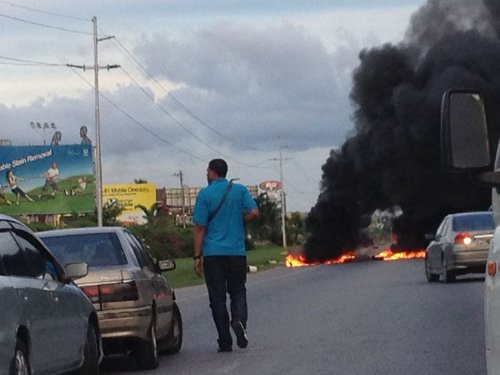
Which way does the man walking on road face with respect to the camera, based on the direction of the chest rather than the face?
away from the camera

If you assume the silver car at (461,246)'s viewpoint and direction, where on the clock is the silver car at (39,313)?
the silver car at (39,313) is roughly at 8 o'clock from the silver car at (461,246).

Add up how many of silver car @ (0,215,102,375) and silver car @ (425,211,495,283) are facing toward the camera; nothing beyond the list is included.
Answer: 0

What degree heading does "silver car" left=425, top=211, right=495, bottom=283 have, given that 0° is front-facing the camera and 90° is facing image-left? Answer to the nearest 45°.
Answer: approximately 135°

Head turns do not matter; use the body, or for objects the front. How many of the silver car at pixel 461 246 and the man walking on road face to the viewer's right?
0

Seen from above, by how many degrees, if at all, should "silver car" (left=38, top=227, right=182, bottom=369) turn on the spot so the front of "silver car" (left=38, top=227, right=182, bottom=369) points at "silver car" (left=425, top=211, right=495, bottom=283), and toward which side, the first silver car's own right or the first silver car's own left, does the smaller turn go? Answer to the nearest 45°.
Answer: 0° — it already faces it

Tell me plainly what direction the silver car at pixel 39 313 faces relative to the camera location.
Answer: facing away from the viewer and to the right of the viewer

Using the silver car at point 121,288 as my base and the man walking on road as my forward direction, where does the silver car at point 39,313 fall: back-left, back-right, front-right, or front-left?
back-right

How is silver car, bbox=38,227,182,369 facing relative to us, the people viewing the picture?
facing away from the viewer and to the right of the viewer

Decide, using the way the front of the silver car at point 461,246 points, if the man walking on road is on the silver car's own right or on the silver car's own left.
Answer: on the silver car's own left
